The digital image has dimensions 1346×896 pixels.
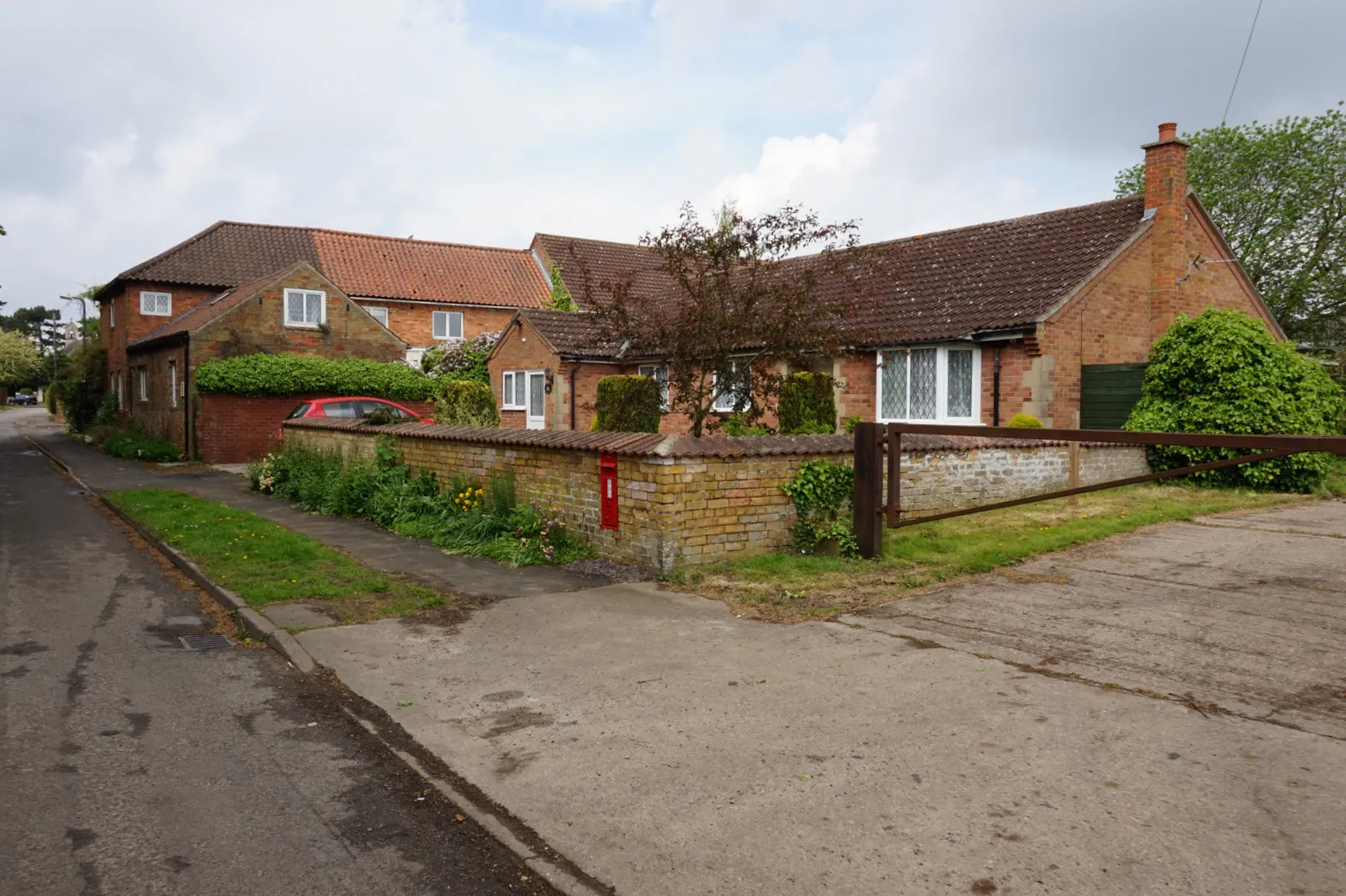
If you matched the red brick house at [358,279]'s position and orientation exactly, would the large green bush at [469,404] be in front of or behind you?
in front

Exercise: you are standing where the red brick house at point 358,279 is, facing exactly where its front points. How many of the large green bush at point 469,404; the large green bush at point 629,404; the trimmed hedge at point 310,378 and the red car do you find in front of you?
4

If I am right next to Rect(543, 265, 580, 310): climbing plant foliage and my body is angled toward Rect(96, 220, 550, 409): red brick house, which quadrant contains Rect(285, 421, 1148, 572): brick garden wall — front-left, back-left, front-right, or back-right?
back-left

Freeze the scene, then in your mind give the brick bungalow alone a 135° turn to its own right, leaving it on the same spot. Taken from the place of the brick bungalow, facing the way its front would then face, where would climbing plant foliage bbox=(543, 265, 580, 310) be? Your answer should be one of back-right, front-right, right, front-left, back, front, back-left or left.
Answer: front-left

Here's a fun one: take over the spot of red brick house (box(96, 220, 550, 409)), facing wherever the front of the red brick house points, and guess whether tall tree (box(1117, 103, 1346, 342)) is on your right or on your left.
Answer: on your left

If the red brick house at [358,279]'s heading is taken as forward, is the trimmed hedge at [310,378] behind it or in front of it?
in front

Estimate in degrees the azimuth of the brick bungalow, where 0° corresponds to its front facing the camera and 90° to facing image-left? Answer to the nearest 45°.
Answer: approximately 45°

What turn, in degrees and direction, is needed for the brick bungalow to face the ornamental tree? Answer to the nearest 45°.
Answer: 0° — it already faces it

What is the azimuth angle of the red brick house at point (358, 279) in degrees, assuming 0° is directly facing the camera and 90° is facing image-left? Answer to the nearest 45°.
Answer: approximately 0°
